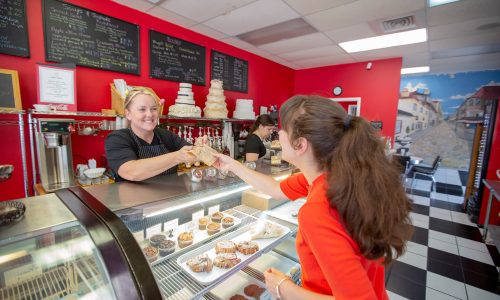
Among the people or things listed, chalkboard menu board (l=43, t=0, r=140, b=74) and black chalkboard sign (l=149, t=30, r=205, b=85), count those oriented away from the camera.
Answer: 0

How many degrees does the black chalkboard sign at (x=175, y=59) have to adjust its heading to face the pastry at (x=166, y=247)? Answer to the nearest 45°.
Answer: approximately 45° to its right

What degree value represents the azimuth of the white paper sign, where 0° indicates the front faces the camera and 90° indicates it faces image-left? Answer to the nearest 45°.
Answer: approximately 315°

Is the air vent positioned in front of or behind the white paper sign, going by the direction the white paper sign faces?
in front

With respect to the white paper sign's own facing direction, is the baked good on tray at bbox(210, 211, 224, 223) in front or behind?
in front

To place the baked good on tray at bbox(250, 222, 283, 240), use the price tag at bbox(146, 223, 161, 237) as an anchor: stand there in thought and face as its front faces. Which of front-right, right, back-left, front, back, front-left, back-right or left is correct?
left

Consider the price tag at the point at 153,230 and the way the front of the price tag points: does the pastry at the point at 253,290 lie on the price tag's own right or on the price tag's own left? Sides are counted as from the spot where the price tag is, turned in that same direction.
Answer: on the price tag's own left

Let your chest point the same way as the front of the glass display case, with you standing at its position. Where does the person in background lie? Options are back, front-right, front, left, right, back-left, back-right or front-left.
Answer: left
